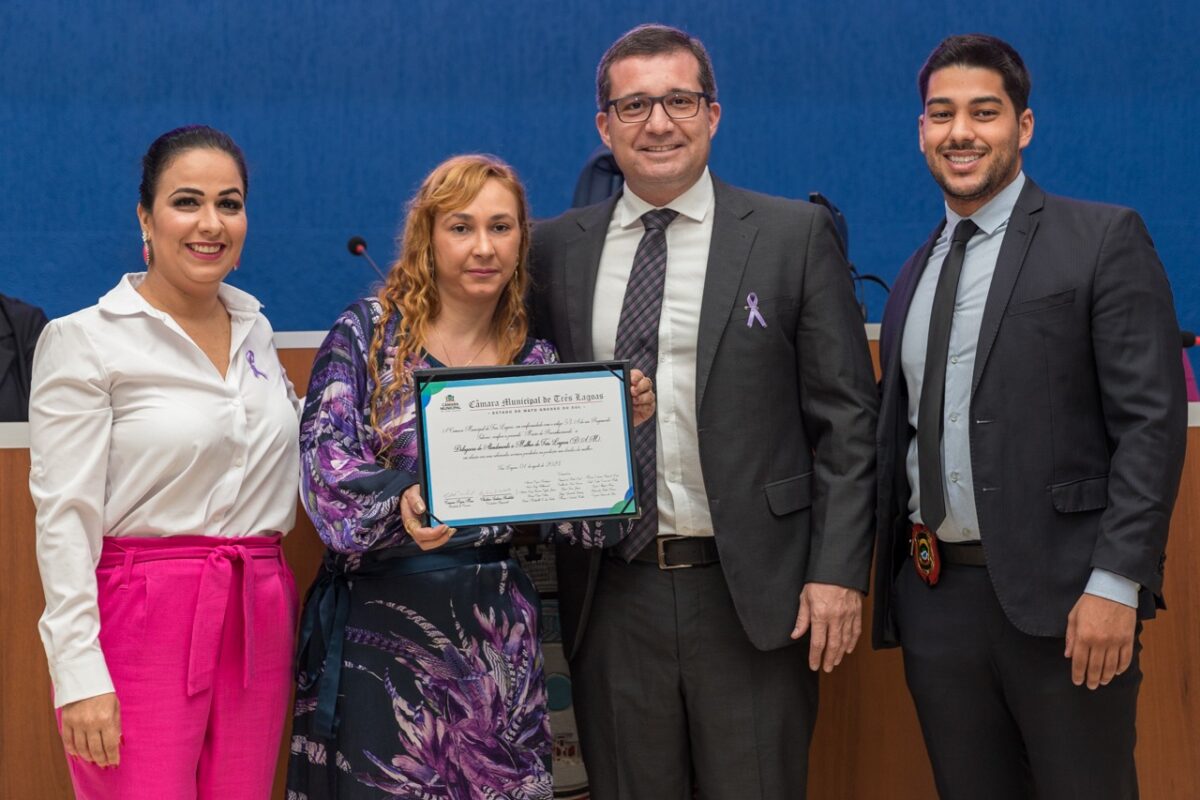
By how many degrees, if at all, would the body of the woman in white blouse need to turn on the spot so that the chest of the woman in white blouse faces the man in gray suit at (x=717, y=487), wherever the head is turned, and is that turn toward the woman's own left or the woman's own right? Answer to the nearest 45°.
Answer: approximately 45° to the woman's own left

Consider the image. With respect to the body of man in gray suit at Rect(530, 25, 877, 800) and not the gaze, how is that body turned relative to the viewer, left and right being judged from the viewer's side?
facing the viewer

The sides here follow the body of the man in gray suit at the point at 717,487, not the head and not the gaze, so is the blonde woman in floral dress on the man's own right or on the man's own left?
on the man's own right

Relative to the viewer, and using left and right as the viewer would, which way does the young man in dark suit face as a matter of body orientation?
facing the viewer and to the left of the viewer

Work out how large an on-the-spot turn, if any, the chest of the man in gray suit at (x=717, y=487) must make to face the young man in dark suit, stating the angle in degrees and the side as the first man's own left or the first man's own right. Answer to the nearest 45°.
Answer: approximately 90° to the first man's own left

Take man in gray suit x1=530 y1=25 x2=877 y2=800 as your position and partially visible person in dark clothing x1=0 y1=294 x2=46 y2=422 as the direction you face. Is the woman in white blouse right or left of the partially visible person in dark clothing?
left

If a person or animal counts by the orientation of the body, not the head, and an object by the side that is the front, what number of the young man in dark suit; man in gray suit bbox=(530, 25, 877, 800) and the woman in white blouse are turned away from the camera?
0

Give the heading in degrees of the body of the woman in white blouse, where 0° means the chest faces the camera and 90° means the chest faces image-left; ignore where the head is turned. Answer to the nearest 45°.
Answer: approximately 315°
